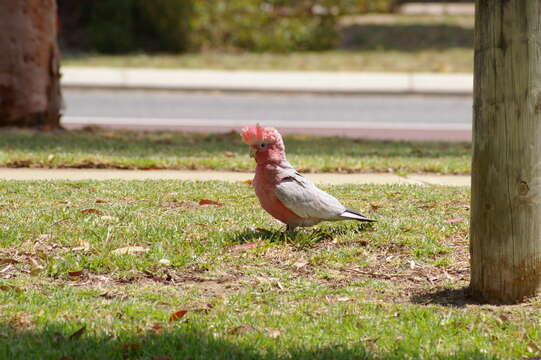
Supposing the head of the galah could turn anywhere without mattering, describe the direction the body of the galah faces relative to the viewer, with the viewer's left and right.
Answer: facing to the left of the viewer

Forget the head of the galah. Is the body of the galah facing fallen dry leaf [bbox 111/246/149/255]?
yes

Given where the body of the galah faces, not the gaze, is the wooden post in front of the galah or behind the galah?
behind

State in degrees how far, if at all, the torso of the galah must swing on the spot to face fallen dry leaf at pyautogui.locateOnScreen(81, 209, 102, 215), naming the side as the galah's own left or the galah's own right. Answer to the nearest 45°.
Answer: approximately 45° to the galah's own right

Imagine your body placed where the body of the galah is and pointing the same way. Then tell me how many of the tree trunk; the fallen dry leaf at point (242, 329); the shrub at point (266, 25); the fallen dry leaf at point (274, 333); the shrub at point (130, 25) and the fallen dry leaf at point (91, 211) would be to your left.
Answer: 2

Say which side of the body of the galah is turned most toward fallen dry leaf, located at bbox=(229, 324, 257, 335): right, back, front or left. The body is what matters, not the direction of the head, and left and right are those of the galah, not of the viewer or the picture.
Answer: left

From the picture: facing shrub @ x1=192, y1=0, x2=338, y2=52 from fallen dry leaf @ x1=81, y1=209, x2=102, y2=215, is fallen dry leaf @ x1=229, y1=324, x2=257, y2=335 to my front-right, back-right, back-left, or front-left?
back-right

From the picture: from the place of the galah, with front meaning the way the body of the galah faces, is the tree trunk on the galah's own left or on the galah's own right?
on the galah's own right

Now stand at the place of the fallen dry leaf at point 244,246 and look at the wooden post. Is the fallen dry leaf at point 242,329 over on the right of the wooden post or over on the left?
right
